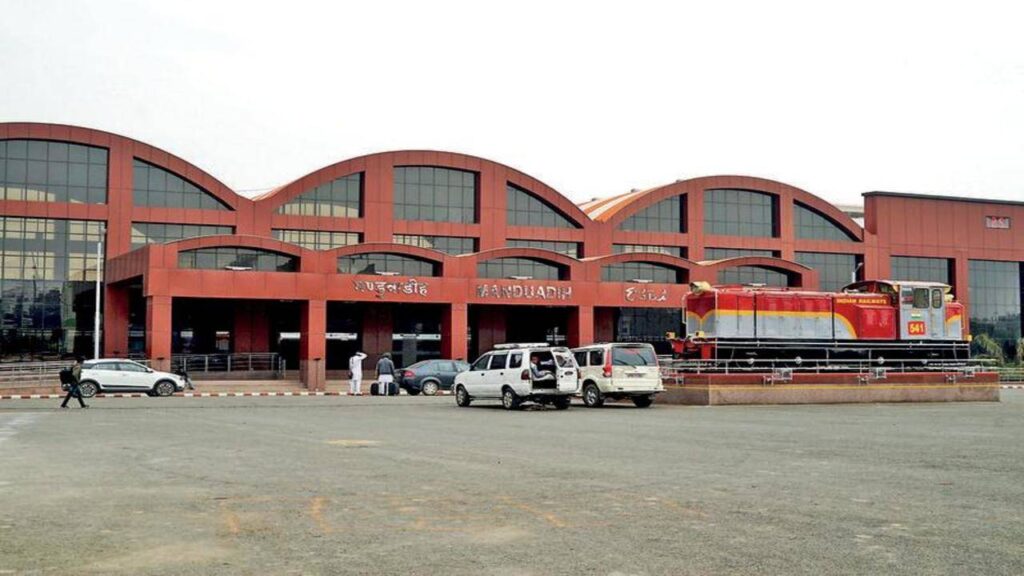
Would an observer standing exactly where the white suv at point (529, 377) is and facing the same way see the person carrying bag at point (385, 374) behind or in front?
in front

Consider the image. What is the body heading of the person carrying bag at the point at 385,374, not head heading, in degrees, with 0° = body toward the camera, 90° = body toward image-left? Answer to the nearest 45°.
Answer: approximately 180°

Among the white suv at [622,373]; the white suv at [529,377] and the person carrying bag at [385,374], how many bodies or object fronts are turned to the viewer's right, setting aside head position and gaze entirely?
0

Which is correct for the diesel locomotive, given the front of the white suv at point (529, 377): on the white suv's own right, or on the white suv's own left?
on the white suv's own right

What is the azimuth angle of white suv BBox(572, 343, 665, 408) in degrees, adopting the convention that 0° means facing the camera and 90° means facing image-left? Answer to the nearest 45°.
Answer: approximately 135°

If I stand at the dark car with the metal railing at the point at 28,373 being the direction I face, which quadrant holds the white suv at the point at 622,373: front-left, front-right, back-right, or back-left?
back-left

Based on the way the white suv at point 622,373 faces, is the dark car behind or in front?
in front

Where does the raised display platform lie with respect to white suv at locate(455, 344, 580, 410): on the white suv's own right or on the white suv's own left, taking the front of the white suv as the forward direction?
on the white suv's own right
